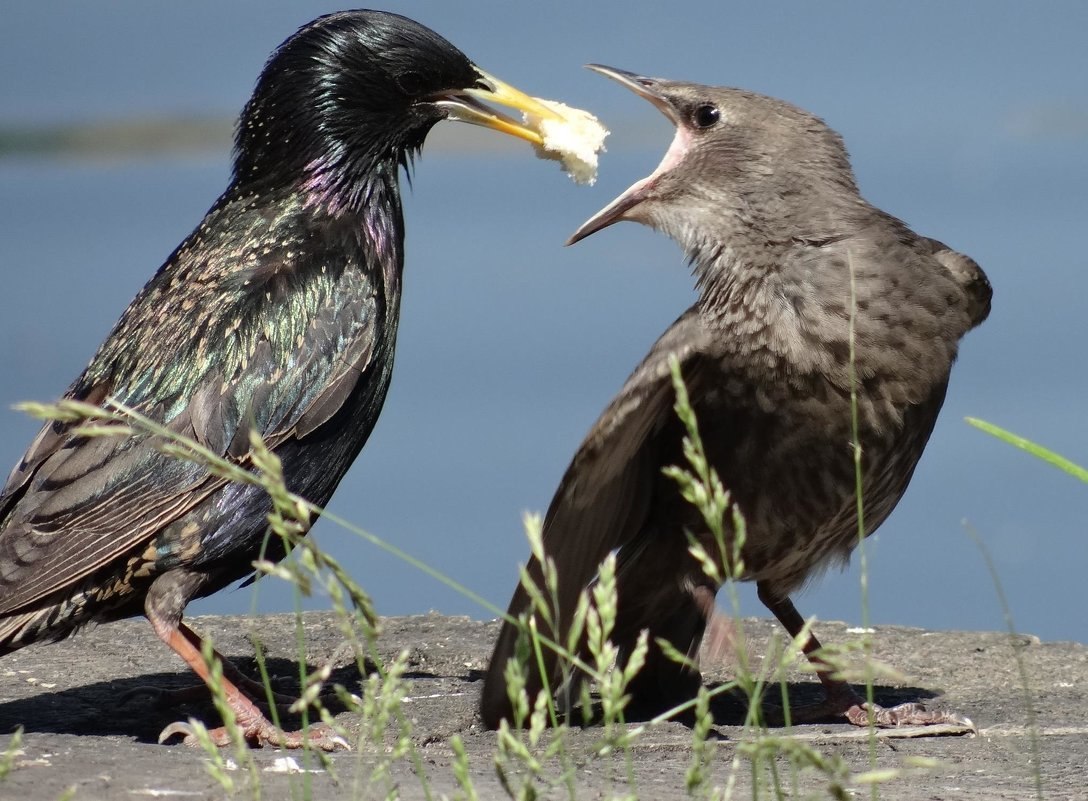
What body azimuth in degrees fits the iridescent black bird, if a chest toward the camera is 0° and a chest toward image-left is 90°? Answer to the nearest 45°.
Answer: approximately 270°

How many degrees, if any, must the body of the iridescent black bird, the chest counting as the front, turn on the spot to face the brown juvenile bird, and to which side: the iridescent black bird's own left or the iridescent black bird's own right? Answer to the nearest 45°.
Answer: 0° — it already faces it
